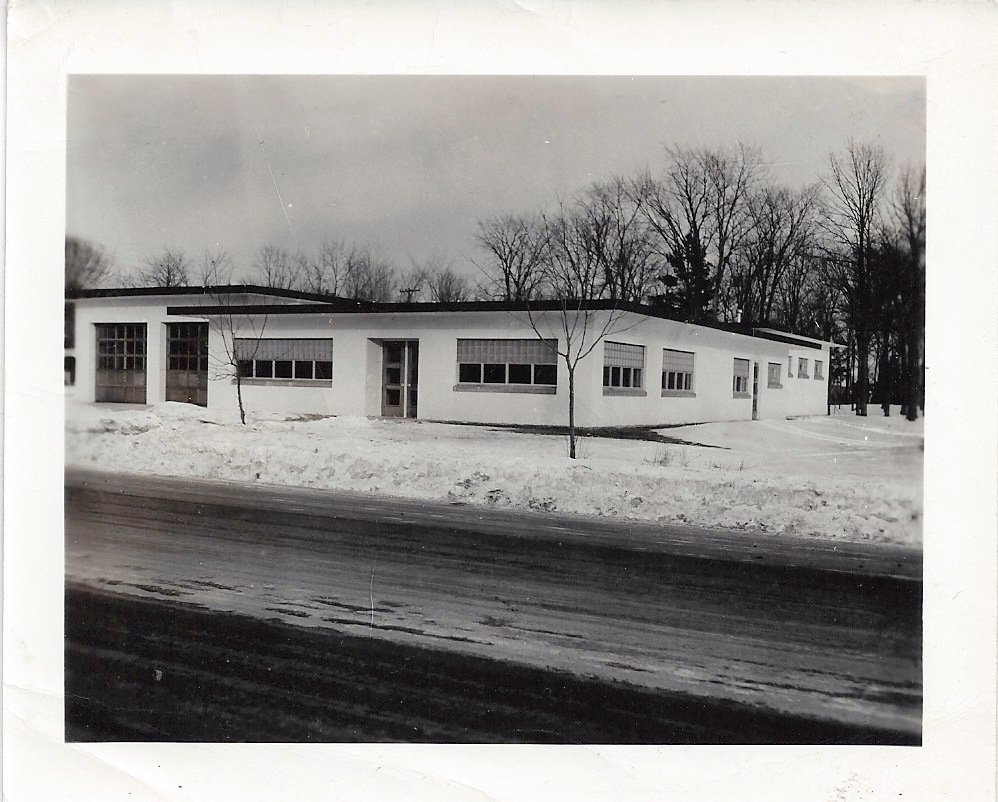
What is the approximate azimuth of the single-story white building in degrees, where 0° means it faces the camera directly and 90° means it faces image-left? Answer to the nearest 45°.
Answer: approximately 45°
